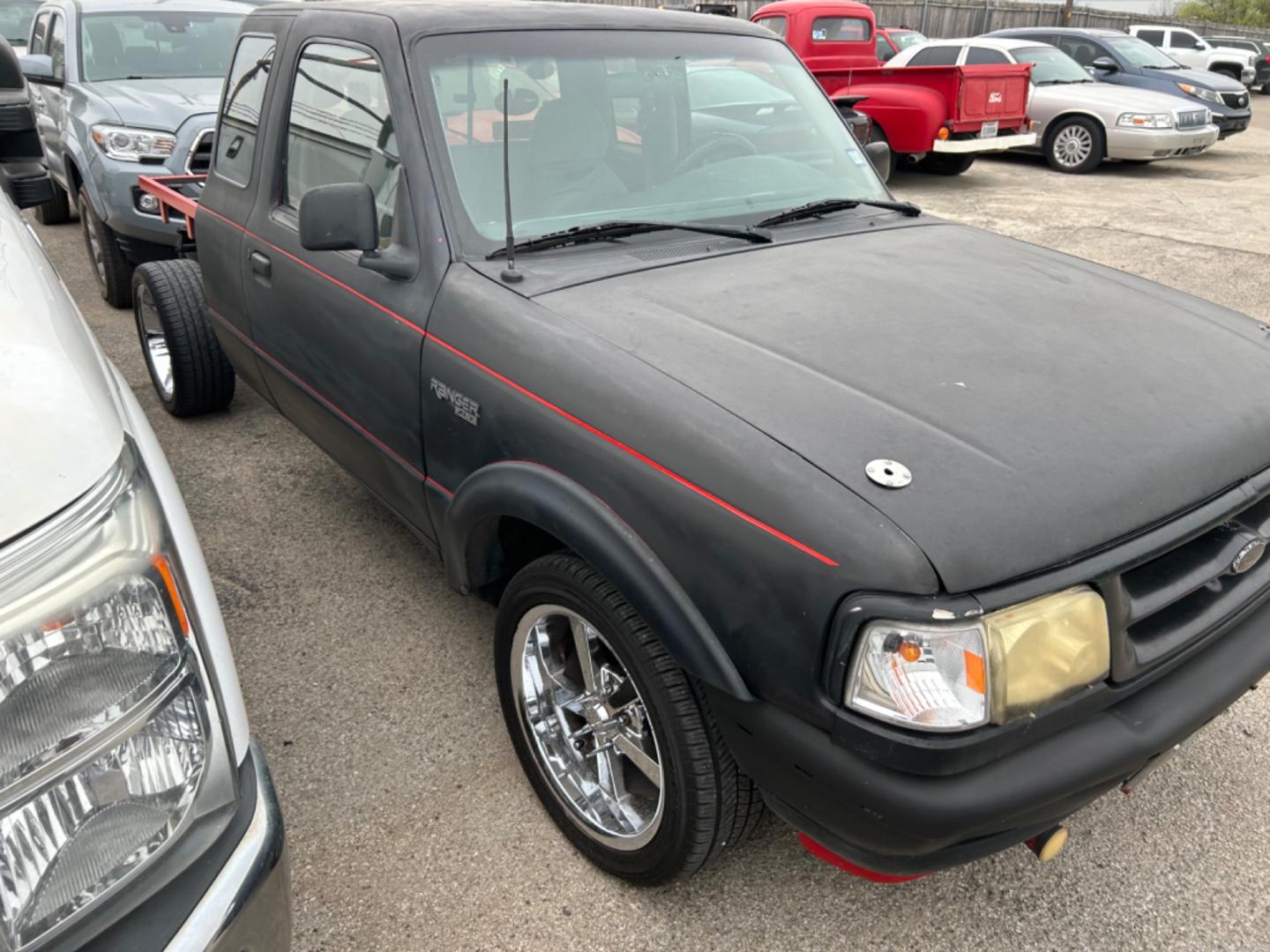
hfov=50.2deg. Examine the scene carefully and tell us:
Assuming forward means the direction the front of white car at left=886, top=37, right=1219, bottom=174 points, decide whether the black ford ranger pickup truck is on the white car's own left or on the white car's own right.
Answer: on the white car's own right

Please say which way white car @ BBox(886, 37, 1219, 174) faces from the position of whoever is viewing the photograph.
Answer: facing the viewer and to the right of the viewer

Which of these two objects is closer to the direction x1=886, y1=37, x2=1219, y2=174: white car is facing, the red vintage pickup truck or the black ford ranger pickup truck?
the black ford ranger pickup truck

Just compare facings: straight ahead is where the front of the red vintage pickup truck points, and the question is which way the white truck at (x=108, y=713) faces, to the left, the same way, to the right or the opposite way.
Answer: the opposite way

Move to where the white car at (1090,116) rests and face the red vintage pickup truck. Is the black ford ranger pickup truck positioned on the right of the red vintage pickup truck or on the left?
left

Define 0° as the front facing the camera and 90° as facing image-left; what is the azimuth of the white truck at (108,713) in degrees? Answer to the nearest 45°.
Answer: approximately 0°

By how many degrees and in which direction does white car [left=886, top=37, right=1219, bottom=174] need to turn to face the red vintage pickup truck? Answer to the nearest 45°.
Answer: approximately 90° to its right

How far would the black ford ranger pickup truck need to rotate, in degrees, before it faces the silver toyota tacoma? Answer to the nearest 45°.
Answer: approximately 180°

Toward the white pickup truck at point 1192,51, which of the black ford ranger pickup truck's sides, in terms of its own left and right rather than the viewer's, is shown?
left

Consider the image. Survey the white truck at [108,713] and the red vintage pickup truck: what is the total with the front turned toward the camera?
1
